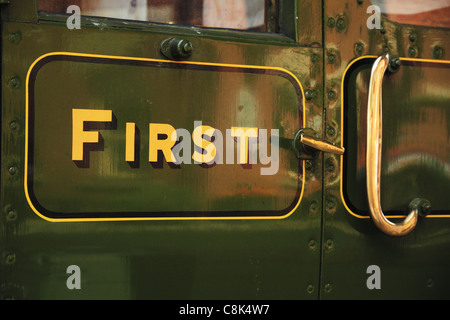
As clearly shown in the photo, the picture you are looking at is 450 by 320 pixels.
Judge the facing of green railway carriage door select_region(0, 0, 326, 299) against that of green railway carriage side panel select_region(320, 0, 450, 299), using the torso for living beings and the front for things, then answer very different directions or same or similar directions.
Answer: same or similar directions

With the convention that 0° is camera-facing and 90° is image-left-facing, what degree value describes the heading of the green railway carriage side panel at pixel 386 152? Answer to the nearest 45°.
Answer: approximately 0°

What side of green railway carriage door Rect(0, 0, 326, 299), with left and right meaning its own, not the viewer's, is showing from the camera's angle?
front

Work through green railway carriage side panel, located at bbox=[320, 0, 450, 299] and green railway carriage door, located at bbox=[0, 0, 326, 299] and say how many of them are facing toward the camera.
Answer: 2

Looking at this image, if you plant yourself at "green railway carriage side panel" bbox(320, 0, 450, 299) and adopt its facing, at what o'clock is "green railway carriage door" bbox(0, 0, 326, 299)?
"green railway carriage door" bbox(0, 0, 326, 299) is roughly at 2 o'clock from "green railway carriage side panel" bbox(320, 0, 450, 299).

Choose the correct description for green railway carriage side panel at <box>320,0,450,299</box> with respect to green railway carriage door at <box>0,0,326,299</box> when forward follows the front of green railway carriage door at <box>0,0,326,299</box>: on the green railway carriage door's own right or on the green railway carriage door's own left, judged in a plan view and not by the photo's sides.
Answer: on the green railway carriage door's own left
